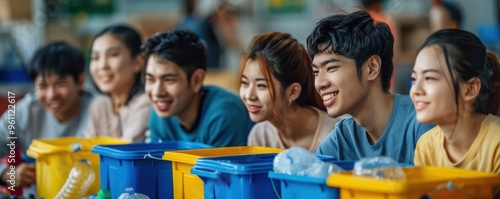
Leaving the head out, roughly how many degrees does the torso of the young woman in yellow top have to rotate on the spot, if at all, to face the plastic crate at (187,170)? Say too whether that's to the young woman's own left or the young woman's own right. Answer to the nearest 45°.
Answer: approximately 45° to the young woman's own right

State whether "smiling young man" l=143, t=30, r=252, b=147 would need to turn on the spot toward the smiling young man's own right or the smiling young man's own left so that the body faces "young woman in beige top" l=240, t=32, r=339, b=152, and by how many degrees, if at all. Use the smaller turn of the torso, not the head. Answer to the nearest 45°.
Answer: approximately 90° to the smiling young man's own left

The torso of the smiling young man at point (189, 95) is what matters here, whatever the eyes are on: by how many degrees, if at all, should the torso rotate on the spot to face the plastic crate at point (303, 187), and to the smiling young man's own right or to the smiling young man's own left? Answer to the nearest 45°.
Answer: approximately 45° to the smiling young man's own left

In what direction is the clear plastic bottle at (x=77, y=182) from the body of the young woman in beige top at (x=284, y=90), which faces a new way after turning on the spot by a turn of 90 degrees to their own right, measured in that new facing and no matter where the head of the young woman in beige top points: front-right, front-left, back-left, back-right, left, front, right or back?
front-left

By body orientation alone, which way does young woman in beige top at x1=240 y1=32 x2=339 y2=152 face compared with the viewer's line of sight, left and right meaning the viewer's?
facing the viewer and to the left of the viewer

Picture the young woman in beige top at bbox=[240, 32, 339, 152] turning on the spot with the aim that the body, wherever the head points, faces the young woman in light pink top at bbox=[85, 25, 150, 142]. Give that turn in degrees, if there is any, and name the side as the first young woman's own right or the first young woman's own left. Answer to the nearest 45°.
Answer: approximately 90° to the first young woman's own right

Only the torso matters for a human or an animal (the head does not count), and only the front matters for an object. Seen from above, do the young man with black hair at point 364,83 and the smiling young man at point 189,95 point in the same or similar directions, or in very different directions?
same or similar directions

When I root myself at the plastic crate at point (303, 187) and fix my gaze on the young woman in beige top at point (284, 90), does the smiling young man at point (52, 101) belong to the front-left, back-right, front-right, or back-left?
front-left

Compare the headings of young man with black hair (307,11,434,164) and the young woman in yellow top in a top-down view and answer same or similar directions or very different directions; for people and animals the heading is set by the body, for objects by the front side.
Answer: same or similar directions
